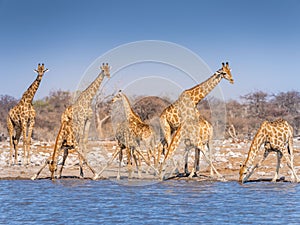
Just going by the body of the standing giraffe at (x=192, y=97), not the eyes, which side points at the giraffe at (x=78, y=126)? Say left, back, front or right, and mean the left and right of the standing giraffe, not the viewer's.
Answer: back

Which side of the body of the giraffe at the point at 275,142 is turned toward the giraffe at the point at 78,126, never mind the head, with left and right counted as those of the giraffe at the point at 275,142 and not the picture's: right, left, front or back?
front

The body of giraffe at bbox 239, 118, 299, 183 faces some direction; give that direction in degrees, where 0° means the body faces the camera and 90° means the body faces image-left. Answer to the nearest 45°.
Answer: approximately 90°

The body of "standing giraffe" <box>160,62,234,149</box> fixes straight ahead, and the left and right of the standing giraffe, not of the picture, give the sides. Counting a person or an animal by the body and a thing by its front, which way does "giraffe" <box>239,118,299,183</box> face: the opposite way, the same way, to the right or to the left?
the opposite way

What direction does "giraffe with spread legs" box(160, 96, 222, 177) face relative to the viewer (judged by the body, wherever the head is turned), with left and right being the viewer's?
facing the viewer and to the left of the viewer

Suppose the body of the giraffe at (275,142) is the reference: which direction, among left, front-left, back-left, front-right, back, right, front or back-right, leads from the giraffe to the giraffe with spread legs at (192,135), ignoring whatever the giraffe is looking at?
front

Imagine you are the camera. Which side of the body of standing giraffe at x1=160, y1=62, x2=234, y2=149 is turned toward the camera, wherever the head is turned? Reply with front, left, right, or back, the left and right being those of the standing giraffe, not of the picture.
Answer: right

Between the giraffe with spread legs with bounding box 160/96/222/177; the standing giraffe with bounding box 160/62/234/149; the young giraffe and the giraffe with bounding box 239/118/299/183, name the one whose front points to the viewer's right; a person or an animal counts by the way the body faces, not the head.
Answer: the standing giraffe

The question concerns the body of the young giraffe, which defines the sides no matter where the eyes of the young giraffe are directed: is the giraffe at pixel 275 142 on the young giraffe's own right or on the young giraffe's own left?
on the young giraffe's own left

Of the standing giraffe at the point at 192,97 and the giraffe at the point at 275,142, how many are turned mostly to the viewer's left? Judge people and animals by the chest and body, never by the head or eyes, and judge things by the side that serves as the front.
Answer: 1
